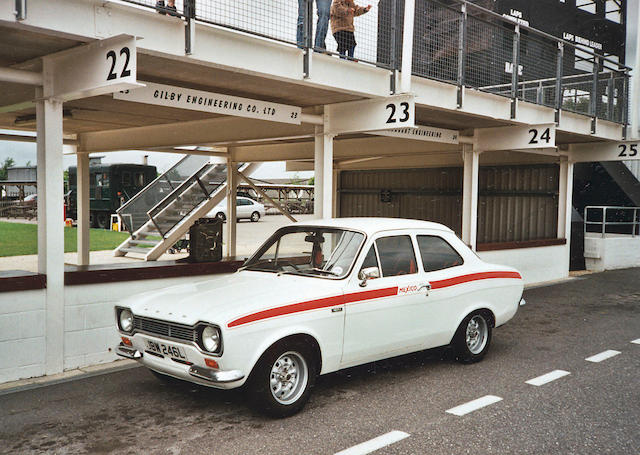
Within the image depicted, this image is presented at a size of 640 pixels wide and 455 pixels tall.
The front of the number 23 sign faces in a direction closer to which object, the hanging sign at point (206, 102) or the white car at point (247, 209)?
the hanging sign

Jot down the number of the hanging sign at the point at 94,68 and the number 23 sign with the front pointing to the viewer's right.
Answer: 0

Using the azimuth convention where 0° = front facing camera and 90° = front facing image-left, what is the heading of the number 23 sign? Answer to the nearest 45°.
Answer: approximately 45°

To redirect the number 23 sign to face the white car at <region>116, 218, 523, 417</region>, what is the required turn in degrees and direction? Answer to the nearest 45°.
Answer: approximately 45° to its left

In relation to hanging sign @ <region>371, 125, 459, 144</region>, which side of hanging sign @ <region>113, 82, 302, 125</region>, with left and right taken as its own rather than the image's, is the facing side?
left

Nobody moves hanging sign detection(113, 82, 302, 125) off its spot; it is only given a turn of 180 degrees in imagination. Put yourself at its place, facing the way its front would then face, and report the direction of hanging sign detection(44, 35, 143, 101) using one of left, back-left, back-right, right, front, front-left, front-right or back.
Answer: left

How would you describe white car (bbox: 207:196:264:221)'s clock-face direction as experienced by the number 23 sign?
The white car is roughly at 4 o'clock from the number 23 sign.
